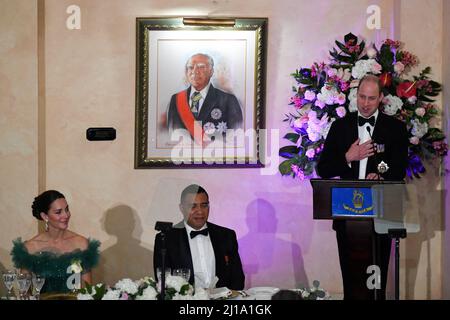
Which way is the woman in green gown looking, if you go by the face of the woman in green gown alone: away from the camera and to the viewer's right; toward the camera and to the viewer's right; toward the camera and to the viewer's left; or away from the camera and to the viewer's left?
toward the camera and to the viewer's right

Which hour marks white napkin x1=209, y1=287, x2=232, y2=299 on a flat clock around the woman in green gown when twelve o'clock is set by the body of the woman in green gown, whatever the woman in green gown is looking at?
The white napkin is roughly at 11 o'clock from the woman in green gown.

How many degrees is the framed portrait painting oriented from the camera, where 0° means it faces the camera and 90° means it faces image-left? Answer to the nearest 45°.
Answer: approximately 0°

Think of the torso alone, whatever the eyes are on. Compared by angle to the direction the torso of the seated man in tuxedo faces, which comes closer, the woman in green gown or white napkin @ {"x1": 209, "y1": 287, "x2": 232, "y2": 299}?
the white napkin
